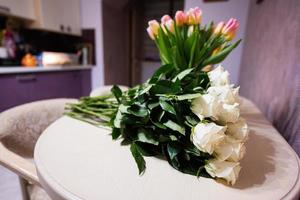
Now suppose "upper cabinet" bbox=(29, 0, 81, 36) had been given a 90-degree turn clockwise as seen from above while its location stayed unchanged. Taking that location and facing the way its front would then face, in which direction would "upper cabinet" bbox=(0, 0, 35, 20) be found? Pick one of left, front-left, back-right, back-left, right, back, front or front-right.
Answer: front

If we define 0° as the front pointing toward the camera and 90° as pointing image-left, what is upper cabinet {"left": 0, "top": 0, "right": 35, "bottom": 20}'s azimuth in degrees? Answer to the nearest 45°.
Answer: approximately 315°

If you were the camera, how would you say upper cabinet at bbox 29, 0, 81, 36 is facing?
facing the viewer and to the right of the viewer

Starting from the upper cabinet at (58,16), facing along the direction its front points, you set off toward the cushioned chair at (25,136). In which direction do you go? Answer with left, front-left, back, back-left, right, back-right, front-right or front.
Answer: front-right

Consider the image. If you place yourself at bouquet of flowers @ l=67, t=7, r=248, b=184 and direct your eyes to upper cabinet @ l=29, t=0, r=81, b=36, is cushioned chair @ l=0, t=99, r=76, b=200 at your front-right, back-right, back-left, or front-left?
front-left
